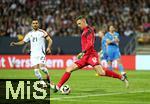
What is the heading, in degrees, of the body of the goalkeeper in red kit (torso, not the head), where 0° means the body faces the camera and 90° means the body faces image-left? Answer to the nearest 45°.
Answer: approximately 90°
